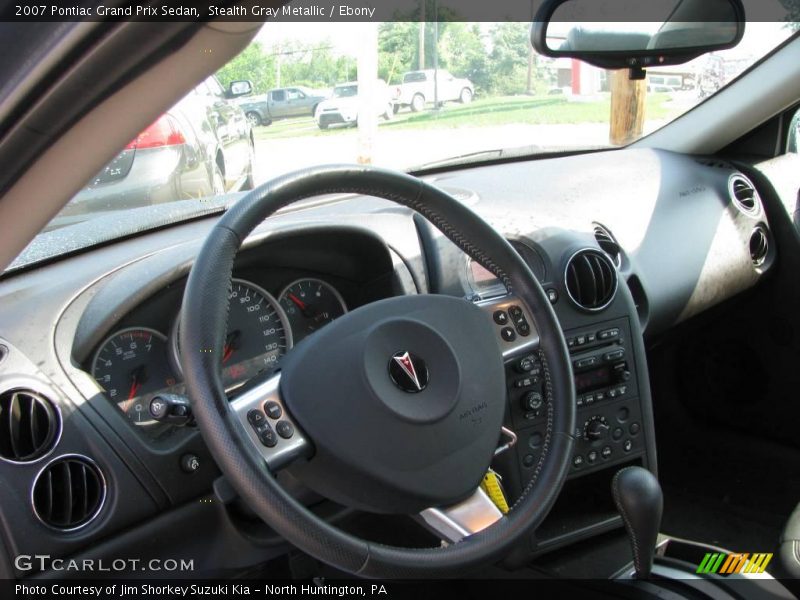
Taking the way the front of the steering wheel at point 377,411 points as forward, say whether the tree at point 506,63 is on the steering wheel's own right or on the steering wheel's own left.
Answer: on the steering wheel's own left

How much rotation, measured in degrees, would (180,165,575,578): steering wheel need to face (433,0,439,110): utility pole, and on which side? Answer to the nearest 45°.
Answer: approximately 135° to its left

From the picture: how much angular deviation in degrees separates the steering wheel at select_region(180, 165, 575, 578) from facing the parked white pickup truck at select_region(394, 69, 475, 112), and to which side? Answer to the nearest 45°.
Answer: approximately 135° to its left

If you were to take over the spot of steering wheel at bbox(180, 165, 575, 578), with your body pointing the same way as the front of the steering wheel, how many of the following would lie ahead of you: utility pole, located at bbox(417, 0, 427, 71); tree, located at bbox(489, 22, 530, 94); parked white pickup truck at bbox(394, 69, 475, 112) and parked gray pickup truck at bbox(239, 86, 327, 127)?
0

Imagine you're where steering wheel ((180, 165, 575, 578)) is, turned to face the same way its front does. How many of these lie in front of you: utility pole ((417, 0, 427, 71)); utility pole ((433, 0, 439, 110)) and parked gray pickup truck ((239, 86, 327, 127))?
0

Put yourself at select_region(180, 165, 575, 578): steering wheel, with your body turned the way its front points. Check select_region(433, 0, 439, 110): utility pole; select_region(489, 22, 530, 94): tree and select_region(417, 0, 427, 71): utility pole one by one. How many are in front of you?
0

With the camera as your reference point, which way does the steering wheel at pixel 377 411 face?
facing the viewer and to the right of the viewer

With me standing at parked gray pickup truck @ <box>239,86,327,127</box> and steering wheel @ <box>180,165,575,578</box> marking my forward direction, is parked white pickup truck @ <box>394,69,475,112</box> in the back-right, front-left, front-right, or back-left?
back-left

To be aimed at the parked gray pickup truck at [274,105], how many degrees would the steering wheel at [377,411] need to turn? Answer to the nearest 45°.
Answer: approximately 135° to its left

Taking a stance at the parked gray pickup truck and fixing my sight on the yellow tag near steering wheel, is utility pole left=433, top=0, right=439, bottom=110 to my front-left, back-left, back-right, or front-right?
back-left

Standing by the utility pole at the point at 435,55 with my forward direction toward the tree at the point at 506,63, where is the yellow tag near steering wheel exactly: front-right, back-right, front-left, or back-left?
back-right

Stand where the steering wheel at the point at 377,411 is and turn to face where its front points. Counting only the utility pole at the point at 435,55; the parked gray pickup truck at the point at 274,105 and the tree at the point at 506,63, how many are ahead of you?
0

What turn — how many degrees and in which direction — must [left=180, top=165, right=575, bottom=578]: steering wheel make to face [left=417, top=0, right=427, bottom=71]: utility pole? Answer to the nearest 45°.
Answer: approximately 135° to its left

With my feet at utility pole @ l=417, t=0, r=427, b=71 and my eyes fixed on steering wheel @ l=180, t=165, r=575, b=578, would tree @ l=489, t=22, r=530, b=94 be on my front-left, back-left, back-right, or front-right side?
back-left

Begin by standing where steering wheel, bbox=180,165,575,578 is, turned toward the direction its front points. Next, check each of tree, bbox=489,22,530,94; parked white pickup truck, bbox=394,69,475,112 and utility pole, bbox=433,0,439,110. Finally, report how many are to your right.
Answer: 0
